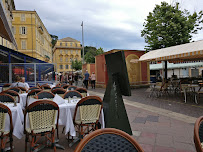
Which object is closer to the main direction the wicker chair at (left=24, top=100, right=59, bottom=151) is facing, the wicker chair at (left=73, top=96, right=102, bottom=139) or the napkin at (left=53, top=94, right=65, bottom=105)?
the napkin

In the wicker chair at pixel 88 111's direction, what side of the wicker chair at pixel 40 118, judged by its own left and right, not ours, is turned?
right

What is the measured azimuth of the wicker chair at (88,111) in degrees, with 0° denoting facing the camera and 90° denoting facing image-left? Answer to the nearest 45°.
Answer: approximately 135°

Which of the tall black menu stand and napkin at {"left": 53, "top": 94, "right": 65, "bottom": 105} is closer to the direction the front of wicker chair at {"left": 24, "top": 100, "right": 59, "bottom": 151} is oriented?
the napkin

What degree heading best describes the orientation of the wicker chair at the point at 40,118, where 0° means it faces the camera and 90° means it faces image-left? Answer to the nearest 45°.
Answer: approximately 180°

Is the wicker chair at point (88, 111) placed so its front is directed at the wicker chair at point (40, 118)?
no

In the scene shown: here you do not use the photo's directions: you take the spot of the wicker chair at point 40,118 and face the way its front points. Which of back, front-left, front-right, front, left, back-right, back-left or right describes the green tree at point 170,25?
front-right

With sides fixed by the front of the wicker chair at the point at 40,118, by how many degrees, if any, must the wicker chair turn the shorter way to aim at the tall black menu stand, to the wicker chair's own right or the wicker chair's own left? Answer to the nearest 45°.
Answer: approximately 90° to the wicker chair's own right

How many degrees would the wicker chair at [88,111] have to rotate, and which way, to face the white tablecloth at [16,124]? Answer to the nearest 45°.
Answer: approximately 45° to its left

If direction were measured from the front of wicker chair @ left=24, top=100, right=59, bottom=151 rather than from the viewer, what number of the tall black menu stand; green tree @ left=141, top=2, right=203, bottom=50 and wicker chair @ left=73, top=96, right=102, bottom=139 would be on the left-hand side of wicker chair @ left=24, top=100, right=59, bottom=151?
0

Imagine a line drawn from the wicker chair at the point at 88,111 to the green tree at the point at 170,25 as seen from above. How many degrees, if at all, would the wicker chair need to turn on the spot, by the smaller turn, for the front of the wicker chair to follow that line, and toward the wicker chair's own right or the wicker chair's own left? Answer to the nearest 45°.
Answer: approximately 90° to the wicker chair's own right

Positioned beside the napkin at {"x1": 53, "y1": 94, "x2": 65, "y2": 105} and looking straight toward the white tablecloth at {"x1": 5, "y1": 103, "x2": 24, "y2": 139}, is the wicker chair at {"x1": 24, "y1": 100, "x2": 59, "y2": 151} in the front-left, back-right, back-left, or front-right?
front-left

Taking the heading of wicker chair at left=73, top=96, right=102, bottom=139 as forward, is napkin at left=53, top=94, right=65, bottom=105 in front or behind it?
in front

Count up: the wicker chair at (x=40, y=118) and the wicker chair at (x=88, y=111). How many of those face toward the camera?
0
